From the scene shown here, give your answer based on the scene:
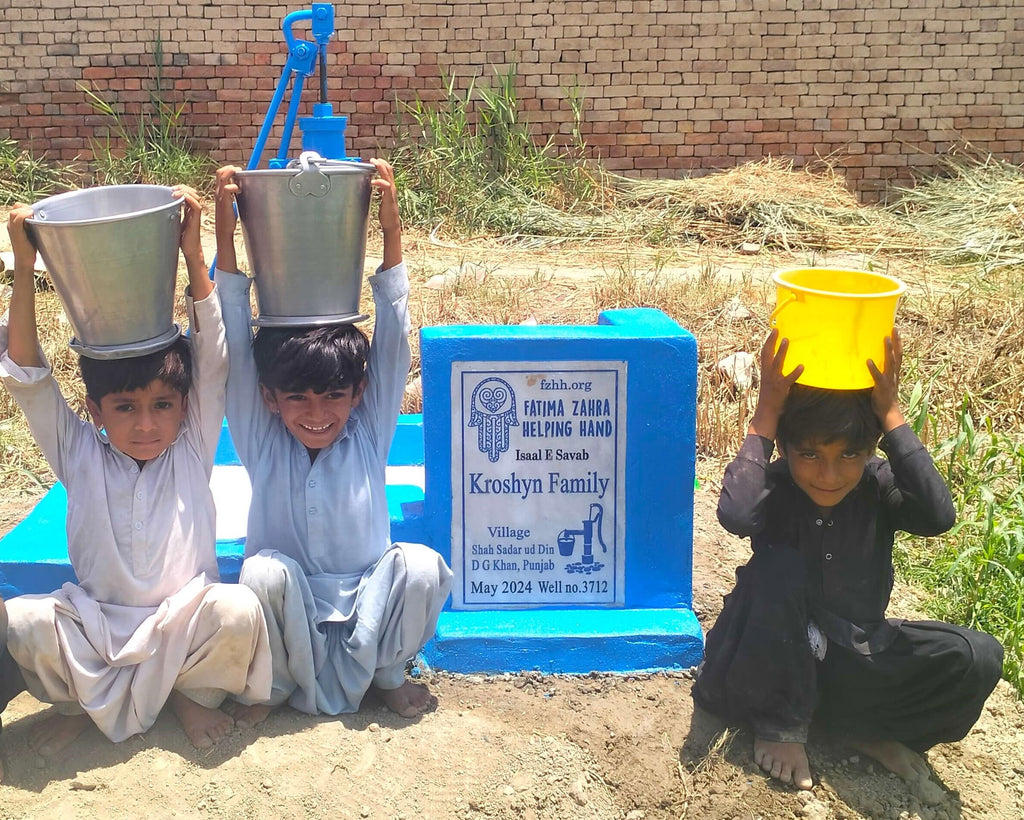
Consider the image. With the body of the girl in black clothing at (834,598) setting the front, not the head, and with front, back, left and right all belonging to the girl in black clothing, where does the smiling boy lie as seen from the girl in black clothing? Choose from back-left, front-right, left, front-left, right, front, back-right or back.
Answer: right

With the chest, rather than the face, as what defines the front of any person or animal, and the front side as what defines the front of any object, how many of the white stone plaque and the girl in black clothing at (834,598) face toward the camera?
2

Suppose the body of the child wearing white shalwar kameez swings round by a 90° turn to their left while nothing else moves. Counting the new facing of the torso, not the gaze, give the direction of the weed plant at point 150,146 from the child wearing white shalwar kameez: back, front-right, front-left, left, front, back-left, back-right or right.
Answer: left

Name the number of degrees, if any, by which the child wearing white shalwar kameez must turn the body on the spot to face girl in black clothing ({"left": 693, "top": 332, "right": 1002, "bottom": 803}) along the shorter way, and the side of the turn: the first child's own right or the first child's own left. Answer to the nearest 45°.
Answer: approximately 90° to the first child's own left

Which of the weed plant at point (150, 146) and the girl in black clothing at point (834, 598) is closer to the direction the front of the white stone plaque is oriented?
the girl in black clothing

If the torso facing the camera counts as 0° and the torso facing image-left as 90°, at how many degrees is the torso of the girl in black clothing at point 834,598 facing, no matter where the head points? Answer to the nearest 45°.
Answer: approximately 0°
